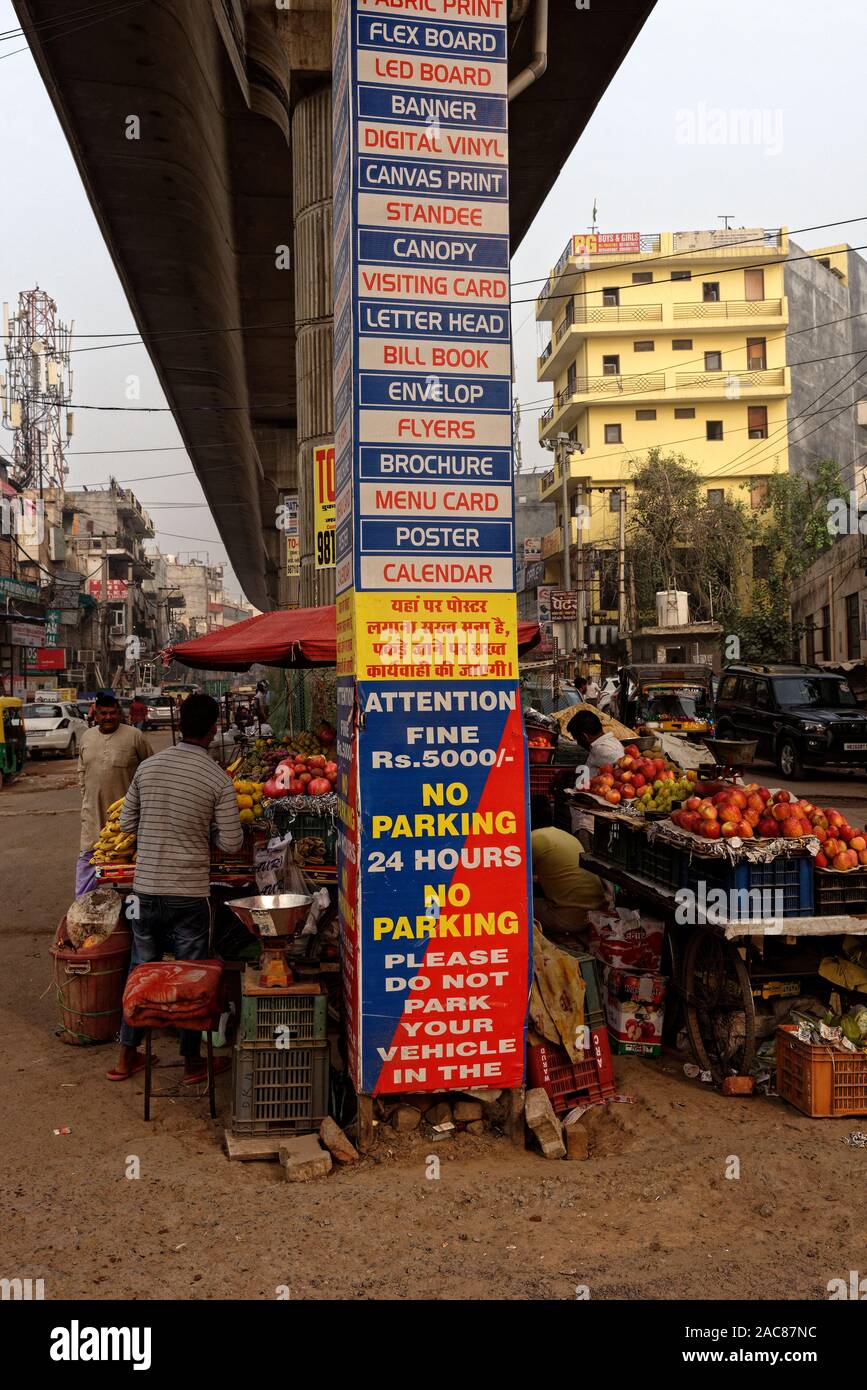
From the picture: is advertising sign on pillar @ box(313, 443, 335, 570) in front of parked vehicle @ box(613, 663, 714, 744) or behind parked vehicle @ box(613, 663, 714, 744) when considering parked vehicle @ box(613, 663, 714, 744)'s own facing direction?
in front

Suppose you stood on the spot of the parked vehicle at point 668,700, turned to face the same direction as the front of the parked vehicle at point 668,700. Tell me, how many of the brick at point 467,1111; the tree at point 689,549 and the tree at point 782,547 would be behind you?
2

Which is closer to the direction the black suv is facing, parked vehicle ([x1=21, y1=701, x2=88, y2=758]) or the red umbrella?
the red umbrella

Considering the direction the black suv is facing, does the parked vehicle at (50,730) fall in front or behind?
behind

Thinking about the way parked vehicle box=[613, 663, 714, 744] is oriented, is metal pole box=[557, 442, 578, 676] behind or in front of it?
behind

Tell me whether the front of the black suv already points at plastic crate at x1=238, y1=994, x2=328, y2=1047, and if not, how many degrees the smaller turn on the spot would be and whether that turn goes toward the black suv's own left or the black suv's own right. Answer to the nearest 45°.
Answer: approximately 45° to the black suv's own right

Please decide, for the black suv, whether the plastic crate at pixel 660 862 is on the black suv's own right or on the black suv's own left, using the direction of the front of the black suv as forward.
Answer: on the black suv's own right

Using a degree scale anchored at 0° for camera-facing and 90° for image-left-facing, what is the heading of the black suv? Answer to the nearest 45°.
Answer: approximately 315°

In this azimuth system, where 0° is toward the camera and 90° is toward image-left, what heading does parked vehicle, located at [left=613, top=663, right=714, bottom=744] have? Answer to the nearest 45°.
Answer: approximately 0°

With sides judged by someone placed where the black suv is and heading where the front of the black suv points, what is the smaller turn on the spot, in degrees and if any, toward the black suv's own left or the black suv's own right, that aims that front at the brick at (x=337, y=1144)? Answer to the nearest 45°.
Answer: approximately 45° to the black suv's own right

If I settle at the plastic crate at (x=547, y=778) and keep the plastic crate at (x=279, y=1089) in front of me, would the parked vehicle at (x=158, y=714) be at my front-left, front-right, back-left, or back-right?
back-right

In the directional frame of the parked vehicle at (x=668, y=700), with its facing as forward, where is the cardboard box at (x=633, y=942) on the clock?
The cardboard box is roughly at 12 o'clock from the parked vehicle.

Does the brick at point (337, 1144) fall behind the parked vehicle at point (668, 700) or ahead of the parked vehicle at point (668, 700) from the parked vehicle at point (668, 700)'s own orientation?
ahead
